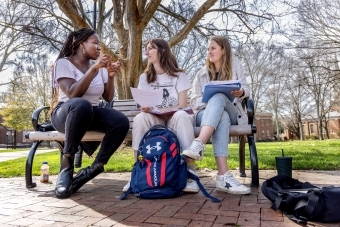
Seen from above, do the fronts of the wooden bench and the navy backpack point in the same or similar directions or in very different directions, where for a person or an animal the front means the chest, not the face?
same or similar directions

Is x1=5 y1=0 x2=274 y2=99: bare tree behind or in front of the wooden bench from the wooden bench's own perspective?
behind

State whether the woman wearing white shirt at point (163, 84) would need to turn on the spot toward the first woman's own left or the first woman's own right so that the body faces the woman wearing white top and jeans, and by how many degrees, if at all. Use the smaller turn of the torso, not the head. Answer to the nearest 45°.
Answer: approximately 45° to the first woman's own left

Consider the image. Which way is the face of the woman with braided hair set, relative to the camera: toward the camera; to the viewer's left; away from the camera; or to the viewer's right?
to the viewer's right

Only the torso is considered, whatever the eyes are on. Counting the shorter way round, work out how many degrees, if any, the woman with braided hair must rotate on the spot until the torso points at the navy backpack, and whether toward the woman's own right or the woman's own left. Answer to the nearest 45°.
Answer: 0° — they already face it

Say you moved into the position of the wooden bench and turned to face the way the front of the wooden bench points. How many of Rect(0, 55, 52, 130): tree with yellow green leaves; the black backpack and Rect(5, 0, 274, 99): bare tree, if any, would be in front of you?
1

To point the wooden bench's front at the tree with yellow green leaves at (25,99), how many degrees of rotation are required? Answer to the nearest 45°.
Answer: approximately 135° to its right

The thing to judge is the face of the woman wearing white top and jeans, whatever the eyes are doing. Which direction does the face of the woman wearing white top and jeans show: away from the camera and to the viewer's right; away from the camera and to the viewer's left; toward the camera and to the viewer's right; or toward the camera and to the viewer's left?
toward the camera and to the viewer's left

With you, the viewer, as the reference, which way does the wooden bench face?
facing the viewer

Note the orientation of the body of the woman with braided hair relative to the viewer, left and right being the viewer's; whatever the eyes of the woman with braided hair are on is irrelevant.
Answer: facing the viewer and to the right of the viewer

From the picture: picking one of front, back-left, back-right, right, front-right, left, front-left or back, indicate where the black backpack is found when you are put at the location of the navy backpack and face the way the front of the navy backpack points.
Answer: front-left

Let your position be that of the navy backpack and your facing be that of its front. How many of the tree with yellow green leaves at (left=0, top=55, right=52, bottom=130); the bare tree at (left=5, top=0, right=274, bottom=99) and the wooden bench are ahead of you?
0

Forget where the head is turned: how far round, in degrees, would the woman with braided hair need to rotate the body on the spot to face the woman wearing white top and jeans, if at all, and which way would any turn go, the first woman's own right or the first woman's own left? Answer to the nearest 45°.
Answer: approximately 45° to the first woman's own left

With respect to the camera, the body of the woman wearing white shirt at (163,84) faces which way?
toward the camera

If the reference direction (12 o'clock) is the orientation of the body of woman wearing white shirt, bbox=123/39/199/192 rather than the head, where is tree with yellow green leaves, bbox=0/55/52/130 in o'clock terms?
The tree with yellow green leaves is roughly at 5 o'clock from the woman wearing white shirt.
